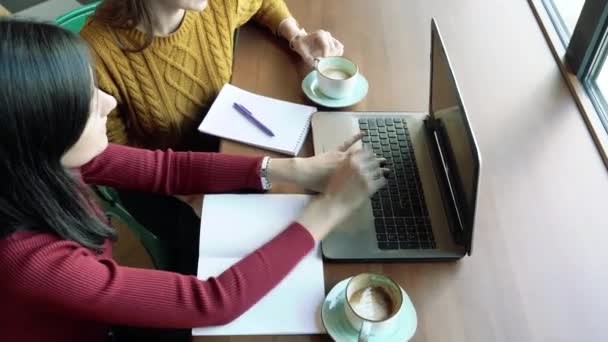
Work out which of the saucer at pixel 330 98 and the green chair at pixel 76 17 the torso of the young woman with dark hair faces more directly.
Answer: the saucer

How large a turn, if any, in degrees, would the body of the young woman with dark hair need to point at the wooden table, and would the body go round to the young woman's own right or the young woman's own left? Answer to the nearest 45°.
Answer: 0° — they already face it

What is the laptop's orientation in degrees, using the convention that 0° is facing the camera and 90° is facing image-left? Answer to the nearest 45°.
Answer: approximately 90°

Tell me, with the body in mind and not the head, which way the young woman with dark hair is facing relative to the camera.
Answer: to the viewer's right

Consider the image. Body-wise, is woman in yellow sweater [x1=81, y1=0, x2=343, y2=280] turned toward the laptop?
yes

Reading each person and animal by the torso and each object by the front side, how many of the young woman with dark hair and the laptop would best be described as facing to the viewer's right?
1

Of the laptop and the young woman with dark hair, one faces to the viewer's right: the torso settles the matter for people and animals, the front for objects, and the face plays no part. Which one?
the young woman with dark hair
